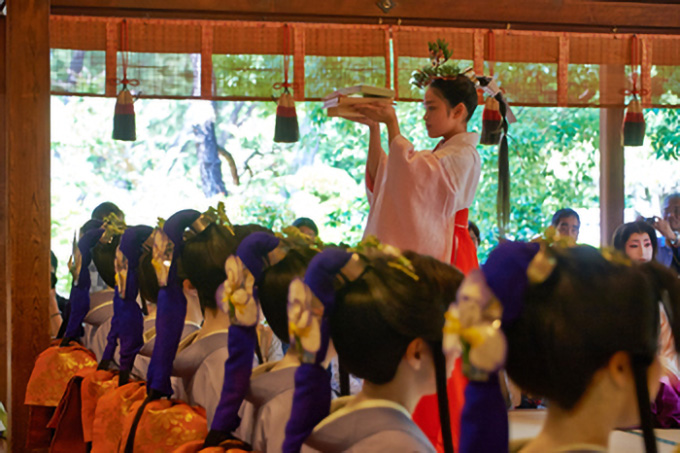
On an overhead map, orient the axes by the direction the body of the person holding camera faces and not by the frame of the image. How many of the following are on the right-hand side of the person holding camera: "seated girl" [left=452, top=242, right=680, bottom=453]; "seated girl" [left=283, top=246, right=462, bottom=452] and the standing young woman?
0

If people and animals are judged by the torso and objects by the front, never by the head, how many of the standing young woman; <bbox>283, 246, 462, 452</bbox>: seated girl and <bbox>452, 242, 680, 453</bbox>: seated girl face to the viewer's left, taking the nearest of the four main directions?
1

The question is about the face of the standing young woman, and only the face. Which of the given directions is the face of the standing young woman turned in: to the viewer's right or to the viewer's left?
to the viewer's left

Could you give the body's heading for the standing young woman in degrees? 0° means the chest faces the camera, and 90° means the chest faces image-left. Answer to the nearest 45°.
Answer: approximately 90°

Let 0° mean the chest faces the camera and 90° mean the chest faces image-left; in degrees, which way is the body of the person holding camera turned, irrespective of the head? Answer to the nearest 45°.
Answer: approximately 45°

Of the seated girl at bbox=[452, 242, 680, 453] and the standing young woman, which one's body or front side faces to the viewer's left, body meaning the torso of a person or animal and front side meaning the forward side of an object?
the standing young woman

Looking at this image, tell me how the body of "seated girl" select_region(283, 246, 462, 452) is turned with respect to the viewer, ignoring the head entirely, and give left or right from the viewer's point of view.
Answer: facing away from the viewer and to the right of the viewer

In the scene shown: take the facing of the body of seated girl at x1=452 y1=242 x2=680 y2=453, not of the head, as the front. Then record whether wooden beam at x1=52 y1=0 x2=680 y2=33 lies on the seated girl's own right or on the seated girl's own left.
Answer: on the seated girl's own left

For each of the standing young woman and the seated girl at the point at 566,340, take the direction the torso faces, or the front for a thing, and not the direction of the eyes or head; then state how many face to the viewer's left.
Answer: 1

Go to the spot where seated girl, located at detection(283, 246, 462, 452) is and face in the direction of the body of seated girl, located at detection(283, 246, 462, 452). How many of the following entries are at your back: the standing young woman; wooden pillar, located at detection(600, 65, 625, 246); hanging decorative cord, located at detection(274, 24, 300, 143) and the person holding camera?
0

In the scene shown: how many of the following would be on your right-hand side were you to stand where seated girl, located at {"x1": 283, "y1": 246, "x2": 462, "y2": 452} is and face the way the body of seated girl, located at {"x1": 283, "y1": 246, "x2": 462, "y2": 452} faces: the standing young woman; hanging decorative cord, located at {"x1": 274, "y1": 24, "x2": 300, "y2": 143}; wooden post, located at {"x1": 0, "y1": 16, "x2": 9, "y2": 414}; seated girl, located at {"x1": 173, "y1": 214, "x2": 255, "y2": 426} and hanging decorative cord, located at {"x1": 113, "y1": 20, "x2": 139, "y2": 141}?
0

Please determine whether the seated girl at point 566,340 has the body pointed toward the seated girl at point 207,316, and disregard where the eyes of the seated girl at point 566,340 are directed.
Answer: no

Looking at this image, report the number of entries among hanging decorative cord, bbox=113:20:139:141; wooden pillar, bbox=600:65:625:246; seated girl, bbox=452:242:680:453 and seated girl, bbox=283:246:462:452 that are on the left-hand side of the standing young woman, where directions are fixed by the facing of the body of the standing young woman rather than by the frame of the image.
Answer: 2

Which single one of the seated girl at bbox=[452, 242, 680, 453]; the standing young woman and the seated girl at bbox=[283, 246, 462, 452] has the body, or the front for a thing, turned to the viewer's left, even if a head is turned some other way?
the standing young woman

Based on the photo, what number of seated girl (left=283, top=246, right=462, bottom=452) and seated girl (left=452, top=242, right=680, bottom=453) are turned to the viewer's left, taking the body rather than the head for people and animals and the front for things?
0
